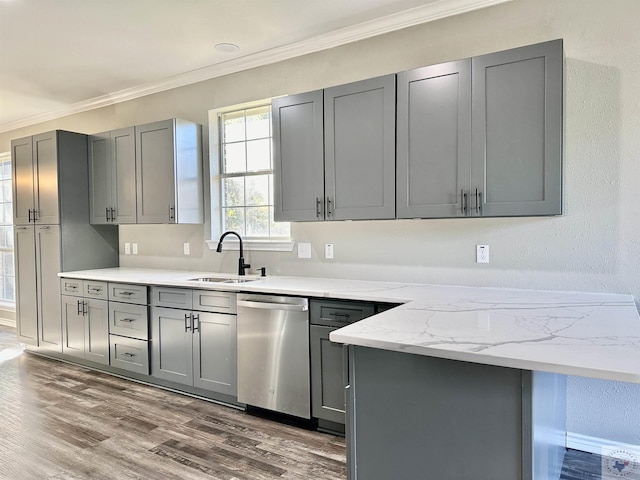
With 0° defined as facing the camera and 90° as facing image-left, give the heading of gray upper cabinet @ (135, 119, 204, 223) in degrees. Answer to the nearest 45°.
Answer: approximately 45°

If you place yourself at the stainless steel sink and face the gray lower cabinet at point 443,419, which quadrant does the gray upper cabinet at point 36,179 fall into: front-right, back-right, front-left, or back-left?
back-right

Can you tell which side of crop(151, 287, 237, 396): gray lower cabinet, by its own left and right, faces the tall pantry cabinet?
right

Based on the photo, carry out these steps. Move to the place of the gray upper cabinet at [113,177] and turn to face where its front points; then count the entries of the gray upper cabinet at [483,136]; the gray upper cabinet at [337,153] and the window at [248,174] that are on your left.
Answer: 3

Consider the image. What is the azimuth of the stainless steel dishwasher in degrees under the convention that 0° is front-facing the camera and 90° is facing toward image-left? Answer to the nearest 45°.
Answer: approximately 45°

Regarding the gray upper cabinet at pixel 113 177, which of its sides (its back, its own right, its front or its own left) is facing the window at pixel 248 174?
left

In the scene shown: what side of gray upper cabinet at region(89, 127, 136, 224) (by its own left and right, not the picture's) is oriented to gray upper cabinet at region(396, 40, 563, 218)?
left

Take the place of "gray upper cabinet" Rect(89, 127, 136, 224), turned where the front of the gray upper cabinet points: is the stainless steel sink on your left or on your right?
on your left

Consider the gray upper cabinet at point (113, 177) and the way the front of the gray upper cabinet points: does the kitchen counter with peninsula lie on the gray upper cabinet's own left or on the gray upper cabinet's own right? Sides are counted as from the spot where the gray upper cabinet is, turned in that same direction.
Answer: on the gray upper cabinet's own left
